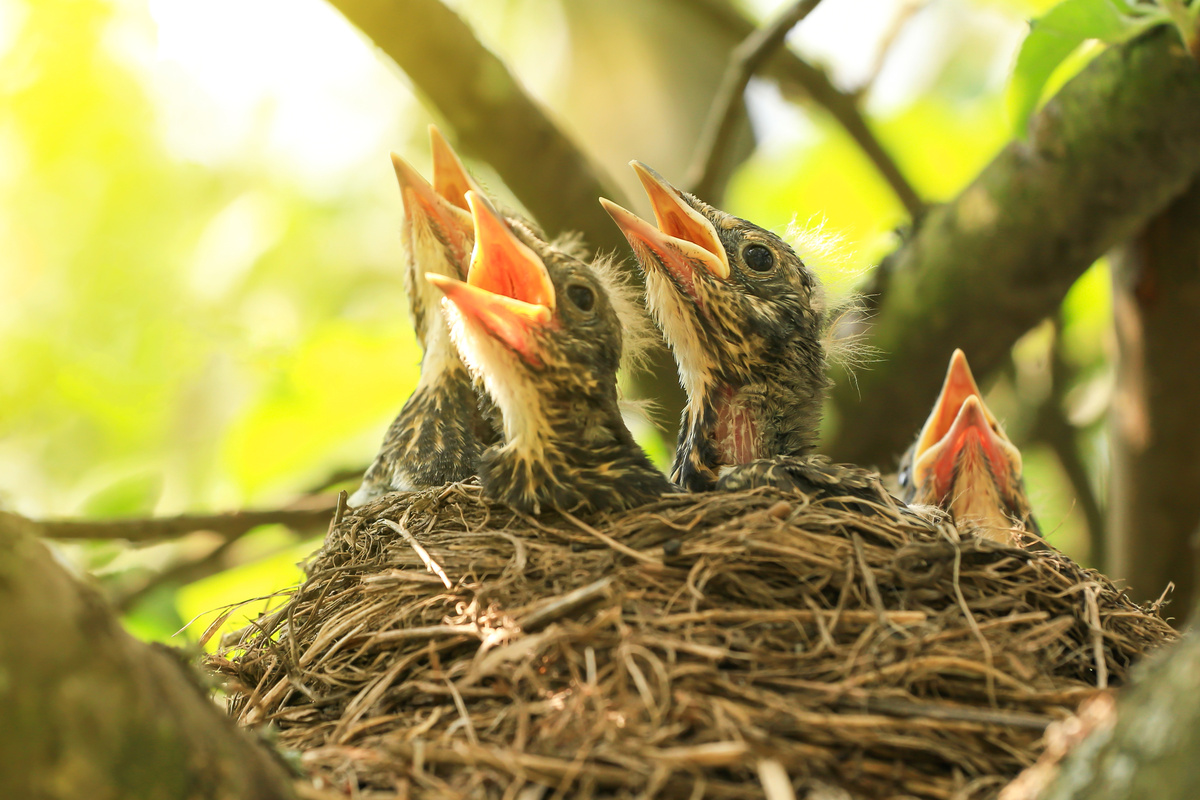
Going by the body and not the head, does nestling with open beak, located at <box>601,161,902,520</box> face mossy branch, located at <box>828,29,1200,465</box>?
no

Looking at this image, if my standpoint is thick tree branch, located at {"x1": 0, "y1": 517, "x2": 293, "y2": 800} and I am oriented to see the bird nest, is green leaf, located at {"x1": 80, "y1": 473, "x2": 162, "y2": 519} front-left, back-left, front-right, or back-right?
front-left

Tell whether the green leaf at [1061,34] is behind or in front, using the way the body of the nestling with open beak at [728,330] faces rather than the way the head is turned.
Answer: behind

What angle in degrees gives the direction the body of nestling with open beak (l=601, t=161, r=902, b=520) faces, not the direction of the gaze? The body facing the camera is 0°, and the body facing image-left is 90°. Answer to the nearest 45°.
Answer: approximately 90°

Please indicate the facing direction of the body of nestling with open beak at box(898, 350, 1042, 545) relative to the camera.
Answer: toward the camera

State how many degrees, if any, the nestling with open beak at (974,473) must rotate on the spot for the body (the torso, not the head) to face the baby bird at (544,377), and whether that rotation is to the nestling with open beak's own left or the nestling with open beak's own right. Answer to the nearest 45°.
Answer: approximately 45° to the nestling with open beak's own right

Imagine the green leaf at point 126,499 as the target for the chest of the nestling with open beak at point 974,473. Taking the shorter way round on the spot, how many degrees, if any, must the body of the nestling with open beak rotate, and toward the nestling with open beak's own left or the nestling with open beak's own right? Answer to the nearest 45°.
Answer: approximately 90° to the nestling with open beak's own right
